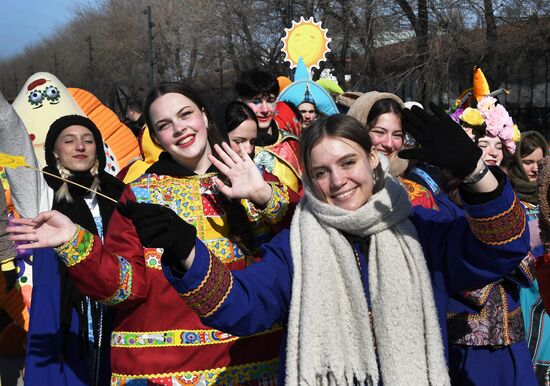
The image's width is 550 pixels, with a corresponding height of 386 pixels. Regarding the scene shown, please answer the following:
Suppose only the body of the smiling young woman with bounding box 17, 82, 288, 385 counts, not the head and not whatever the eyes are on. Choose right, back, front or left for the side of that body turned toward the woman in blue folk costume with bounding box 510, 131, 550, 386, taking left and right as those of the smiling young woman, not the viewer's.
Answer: left

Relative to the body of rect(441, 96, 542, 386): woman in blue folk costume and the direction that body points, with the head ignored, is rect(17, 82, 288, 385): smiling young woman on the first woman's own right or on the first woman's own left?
on the first woman's own right

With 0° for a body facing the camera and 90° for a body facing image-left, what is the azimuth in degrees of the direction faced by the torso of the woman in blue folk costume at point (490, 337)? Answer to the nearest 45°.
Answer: approximately 0°

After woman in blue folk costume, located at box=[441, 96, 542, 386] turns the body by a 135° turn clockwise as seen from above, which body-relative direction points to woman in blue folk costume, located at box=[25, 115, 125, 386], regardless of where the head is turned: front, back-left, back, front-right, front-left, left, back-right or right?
front-left

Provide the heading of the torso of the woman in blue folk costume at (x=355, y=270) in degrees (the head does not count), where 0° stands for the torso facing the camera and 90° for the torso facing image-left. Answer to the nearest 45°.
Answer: approximately 0°

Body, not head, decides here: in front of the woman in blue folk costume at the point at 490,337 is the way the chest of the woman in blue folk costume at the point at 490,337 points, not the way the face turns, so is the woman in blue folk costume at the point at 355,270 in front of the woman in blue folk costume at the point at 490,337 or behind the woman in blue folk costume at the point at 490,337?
in front

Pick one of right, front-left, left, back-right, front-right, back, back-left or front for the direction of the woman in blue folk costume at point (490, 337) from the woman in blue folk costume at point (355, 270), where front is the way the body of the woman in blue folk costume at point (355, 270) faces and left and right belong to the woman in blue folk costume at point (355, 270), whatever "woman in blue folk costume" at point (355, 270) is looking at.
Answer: back-left

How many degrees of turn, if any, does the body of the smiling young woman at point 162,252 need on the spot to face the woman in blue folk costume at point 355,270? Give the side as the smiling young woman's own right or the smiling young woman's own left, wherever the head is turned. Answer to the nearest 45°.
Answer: approximately 45° to the smiling young woman's own left

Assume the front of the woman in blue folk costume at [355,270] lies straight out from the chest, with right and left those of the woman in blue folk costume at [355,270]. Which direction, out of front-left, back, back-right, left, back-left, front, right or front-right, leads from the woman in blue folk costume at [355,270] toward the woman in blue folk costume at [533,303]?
back-left

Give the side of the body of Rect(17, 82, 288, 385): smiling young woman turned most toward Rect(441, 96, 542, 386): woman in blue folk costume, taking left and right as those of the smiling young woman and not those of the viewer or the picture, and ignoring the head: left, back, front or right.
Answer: left
